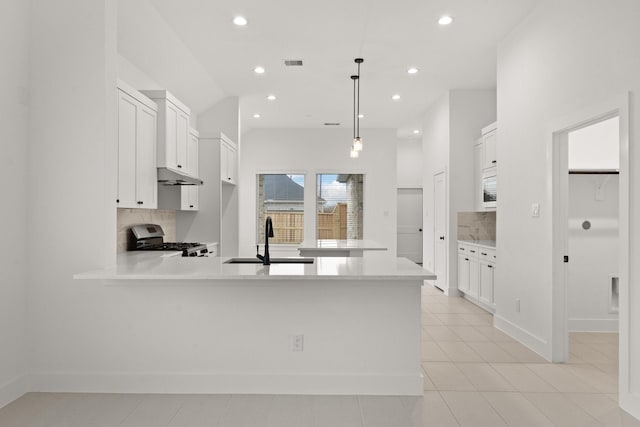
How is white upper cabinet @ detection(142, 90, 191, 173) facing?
to the viewer's right

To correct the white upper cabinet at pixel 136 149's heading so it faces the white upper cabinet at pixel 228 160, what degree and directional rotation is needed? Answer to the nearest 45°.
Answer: approximately 90° to its left

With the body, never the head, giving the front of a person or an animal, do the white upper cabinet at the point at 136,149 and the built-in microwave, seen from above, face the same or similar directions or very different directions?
very different directions

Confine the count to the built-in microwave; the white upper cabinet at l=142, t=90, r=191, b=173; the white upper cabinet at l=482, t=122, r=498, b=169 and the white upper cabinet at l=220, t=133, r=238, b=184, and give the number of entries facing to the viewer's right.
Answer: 2

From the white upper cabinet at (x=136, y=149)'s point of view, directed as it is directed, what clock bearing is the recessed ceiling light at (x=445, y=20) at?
The recessed ceiling light is roughly at 11 o'clock from the white upper cabinet.

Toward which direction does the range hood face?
to the viewer's right

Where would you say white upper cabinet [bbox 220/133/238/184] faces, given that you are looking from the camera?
facing to the right of the viewer

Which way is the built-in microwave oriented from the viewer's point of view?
to the viewer's left

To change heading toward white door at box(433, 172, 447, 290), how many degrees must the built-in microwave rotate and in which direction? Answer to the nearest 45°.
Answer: approximately 45° to its right
